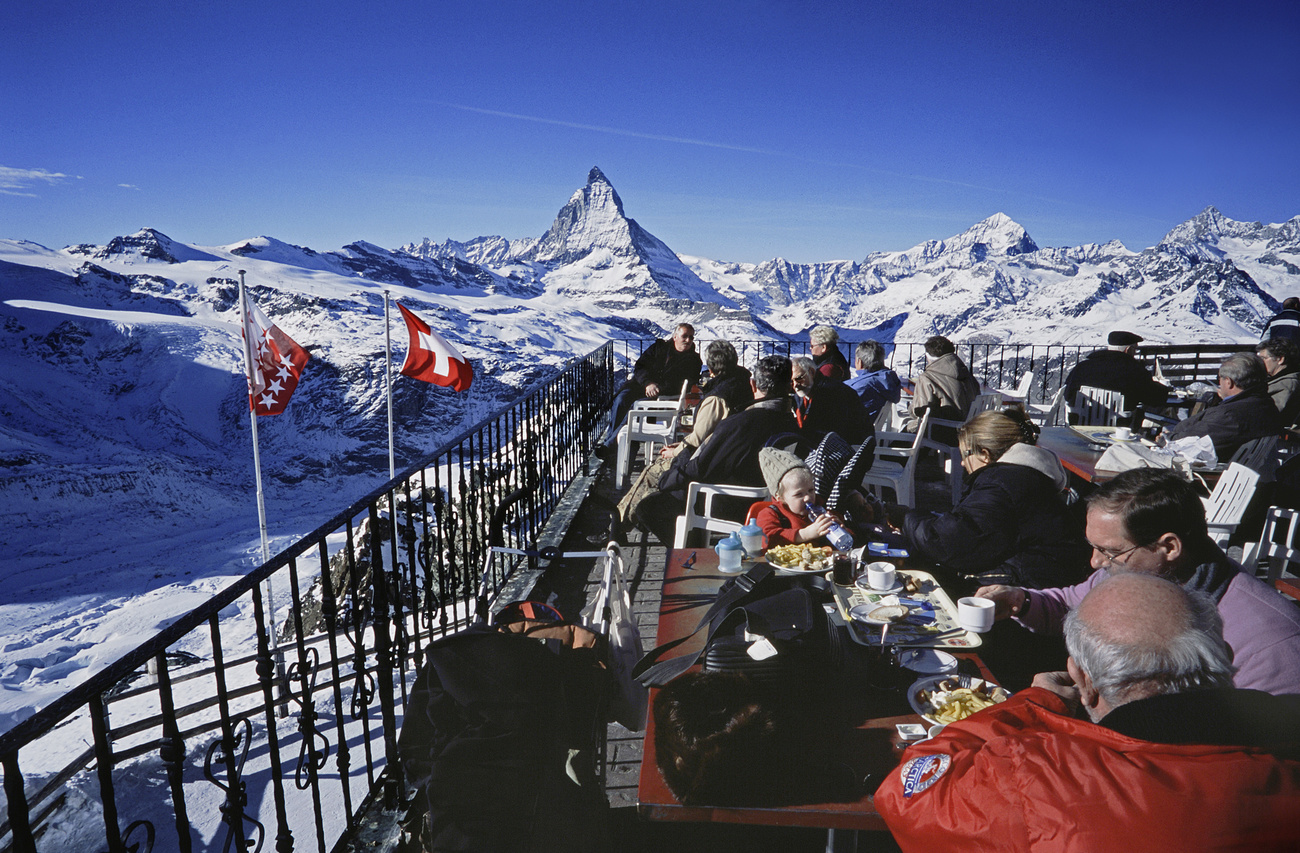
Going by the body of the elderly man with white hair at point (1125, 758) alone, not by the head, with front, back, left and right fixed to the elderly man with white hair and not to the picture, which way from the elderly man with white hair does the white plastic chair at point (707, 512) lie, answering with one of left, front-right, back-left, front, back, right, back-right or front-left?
front

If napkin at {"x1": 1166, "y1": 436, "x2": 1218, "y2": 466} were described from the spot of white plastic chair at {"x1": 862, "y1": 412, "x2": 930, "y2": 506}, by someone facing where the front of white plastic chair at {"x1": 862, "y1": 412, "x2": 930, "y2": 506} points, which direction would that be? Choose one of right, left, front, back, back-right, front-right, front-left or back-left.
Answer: back

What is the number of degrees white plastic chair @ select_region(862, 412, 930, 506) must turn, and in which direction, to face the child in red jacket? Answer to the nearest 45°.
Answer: approximately 90° to its left

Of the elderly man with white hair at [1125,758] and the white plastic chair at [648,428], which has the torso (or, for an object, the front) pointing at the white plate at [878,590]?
the elderly man with white hair

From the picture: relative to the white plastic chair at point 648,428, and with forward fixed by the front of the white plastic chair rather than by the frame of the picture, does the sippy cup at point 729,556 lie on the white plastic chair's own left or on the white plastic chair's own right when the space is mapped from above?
on the white plastic chair's own left

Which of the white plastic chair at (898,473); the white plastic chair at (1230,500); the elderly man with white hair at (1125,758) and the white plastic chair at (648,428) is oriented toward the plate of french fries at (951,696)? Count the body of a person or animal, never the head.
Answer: the elderly man with white hair

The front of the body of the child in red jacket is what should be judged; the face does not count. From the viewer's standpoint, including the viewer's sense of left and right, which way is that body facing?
facing the viewer and to the right of the viewer

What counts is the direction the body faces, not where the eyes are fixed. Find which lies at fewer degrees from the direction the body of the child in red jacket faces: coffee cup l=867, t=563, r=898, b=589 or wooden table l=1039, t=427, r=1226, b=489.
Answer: the coffee cup

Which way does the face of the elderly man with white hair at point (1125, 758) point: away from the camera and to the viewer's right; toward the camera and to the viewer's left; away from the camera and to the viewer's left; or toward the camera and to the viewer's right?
away from the camera and to the viewer's left

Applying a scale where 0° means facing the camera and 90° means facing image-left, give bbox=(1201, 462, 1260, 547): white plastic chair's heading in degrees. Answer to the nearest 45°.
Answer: approximately 135°

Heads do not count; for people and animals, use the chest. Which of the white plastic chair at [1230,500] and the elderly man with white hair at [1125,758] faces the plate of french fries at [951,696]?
the elderly man with white hair

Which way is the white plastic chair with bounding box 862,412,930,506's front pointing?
to the viewer's left

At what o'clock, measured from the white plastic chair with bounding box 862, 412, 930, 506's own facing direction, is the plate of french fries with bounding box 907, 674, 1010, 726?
The plate of french fries is roughly at 9 o'clock from the white plastic chair.

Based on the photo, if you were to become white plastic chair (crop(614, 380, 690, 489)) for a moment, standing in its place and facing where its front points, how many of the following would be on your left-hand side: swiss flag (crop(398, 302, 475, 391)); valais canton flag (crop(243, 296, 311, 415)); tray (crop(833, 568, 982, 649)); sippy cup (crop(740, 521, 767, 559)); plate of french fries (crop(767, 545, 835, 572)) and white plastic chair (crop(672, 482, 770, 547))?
4

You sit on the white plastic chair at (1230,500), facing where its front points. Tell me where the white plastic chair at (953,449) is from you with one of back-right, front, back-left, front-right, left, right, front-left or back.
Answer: front
